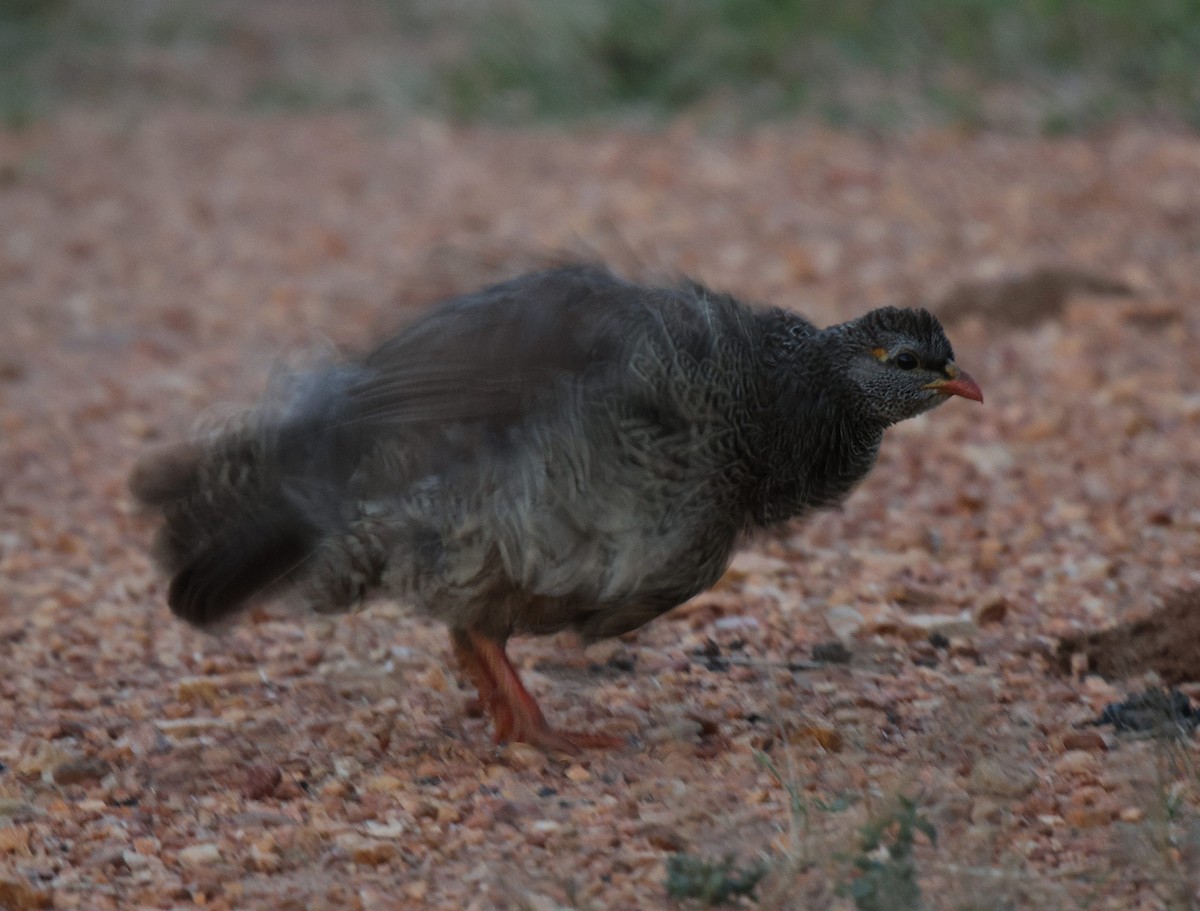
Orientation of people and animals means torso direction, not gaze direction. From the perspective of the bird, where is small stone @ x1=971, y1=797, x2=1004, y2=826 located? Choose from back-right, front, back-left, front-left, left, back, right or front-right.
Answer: front-right

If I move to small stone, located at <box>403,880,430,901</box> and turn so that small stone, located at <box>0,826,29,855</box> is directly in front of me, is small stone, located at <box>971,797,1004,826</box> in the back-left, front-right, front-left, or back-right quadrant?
back-right

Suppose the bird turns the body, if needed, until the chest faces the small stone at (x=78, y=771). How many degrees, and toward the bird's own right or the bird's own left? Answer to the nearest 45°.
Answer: approximately 135° to the bird's own right

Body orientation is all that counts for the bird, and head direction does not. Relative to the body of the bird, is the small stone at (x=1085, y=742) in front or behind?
in front

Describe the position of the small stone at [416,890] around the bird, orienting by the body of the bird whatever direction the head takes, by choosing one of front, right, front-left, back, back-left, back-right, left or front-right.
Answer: right

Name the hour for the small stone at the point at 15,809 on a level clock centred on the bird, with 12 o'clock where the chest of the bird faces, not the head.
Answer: The small stone is roughly at 5 o'clock from the bird.

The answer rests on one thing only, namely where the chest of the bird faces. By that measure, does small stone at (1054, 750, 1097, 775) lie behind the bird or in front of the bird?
in front

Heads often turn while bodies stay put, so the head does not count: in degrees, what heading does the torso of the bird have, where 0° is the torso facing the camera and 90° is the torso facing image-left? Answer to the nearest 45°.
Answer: approximately 270°

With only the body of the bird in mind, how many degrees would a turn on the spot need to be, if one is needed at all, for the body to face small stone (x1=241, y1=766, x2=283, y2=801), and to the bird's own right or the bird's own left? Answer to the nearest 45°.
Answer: approximately 135° to the bird's own right

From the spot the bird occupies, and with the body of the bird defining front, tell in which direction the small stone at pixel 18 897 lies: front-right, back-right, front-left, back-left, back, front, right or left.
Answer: back-right

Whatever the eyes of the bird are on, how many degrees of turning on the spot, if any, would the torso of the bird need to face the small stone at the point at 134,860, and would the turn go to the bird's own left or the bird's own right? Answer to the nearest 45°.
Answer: approximately 135° to the bird's own right
